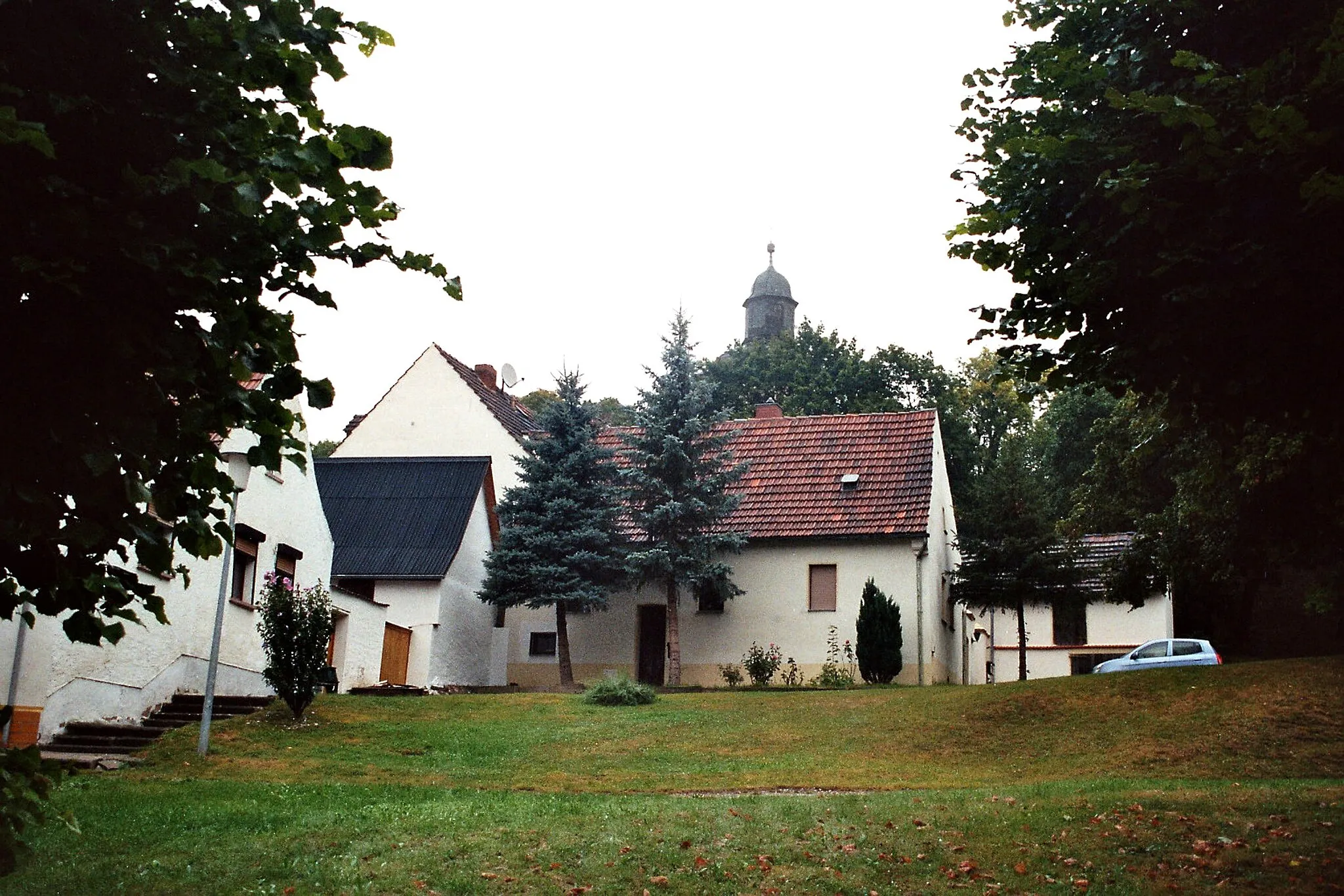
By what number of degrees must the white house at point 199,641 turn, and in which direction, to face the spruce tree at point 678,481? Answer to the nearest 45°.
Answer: approximately 90° to its left

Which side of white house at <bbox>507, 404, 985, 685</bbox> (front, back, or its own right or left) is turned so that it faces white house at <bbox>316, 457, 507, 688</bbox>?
right

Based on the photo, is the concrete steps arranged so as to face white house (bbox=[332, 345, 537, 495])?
no

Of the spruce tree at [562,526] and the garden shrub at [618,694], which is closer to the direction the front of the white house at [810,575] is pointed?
the garden shrub

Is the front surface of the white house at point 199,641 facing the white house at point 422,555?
no

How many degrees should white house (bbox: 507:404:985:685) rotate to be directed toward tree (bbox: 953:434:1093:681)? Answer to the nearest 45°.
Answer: approximately 90° to its left

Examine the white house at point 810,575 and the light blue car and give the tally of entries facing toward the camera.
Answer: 1

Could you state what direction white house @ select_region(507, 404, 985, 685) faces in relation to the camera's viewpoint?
facing the viewer

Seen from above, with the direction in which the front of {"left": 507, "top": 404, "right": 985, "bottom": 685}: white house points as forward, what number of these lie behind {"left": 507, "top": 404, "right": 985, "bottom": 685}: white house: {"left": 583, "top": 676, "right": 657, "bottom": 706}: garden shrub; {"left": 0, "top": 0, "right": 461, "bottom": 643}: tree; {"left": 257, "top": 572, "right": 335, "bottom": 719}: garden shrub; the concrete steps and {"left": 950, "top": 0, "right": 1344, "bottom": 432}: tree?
0

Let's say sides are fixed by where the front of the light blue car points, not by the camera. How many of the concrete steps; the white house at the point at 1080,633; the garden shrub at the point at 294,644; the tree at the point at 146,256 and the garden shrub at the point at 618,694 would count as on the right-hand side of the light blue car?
1

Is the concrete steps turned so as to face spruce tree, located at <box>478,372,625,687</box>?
no

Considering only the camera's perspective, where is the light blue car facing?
facing to the left of the viewer

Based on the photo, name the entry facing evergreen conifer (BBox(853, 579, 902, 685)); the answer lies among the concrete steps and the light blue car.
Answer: the light blue car

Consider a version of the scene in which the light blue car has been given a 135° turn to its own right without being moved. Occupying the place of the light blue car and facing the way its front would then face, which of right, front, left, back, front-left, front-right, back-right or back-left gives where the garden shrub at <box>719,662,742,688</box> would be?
back-left

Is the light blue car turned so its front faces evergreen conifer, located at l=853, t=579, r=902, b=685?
yes
